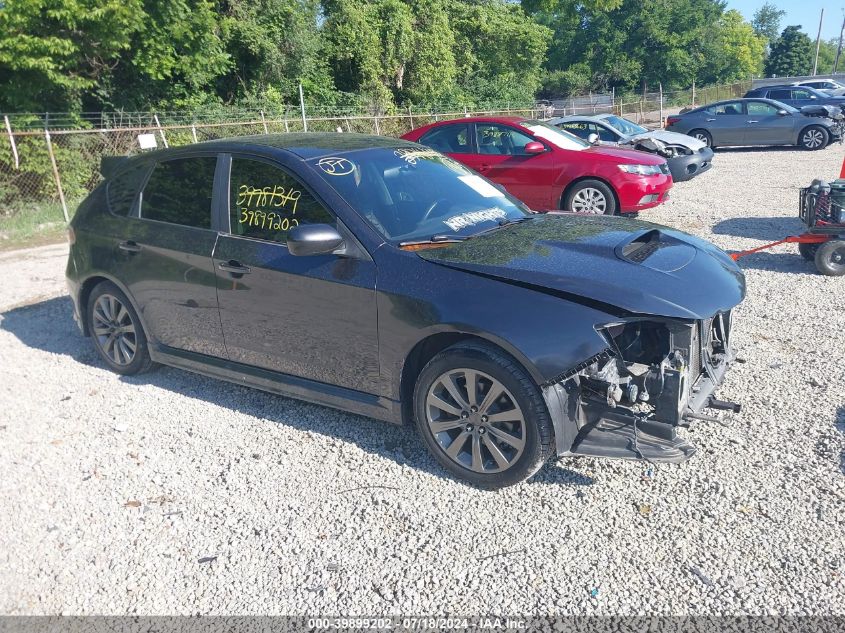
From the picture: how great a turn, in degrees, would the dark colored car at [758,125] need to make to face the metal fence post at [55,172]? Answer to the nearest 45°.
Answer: approximately 135° to its right

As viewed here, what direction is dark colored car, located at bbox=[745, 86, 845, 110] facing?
to the viewer's right

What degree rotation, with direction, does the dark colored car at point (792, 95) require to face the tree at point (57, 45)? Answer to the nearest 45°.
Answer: approximately 135° to its right

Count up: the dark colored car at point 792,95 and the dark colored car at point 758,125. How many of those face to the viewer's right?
2

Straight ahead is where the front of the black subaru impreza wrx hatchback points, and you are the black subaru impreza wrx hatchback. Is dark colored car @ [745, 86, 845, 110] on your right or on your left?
on your left

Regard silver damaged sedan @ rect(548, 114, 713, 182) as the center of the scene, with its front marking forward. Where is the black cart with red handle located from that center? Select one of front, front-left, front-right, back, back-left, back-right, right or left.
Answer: front-right

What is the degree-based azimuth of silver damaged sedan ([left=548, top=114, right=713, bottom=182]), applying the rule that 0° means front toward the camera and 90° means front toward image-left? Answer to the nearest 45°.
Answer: approximately 315°

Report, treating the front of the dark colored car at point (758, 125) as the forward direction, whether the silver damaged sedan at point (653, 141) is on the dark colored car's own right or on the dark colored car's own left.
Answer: on the dark colored car's own right

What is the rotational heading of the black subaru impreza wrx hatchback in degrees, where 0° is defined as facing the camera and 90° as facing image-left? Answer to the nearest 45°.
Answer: approximately 315°

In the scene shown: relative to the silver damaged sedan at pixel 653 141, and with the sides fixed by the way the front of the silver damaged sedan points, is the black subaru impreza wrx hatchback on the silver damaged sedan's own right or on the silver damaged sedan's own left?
on the silver damaged sedan's own right

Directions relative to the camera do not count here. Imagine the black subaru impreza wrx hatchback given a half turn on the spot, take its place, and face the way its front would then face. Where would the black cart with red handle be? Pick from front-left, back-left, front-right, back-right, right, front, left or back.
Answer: right

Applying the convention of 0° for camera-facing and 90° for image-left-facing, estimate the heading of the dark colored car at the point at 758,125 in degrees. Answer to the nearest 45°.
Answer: approximately 270°
